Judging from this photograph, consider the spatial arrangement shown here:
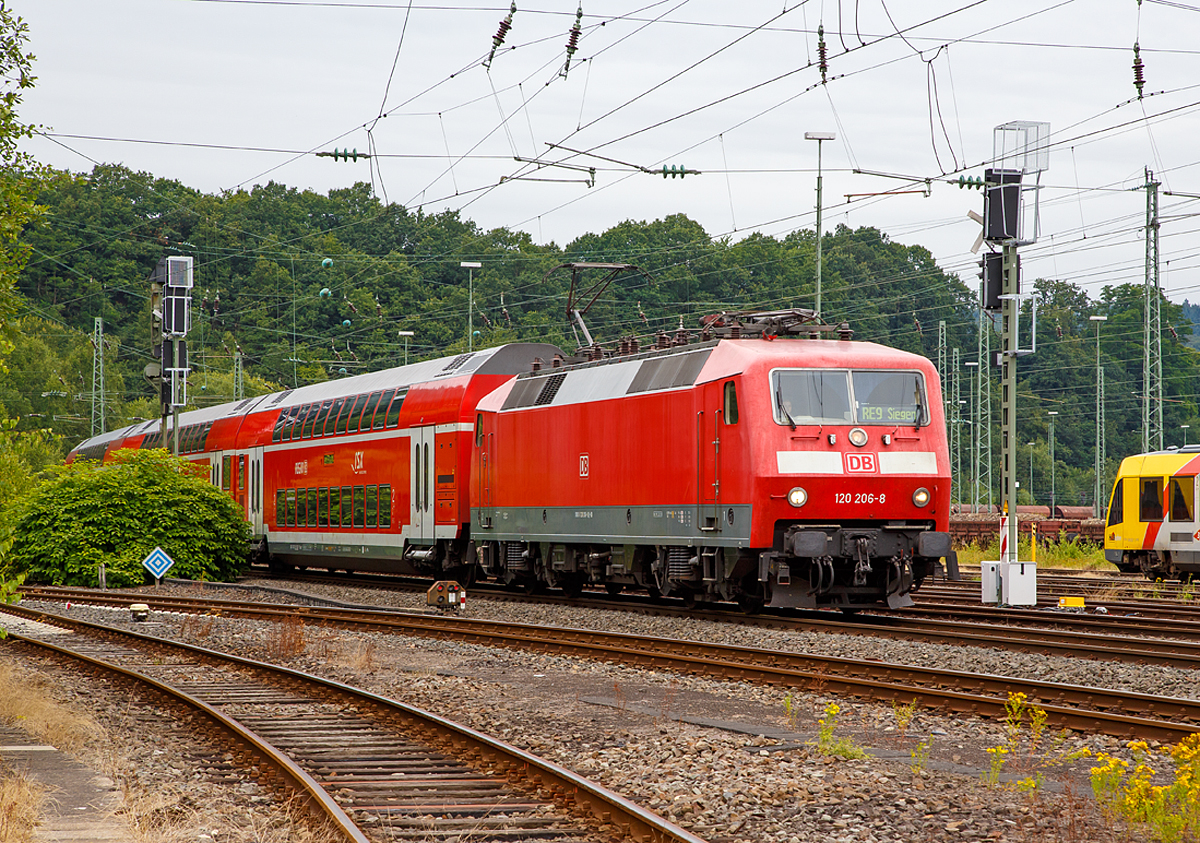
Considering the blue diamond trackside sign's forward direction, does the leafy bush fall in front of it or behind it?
behind

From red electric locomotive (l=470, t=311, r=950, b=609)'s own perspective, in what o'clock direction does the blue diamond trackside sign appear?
The blue diamond trackside sign is roughly at 6 o'clock from the red electric locomotive.

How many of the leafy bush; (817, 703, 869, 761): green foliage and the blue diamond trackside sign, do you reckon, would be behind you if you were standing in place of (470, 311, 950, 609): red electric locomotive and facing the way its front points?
2

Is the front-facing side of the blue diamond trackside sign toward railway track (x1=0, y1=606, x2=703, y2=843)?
yes

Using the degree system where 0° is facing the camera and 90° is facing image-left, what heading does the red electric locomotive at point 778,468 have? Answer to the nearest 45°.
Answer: approximately 315°

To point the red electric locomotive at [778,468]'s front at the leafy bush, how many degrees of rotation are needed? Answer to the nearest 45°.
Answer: approximately 180°
